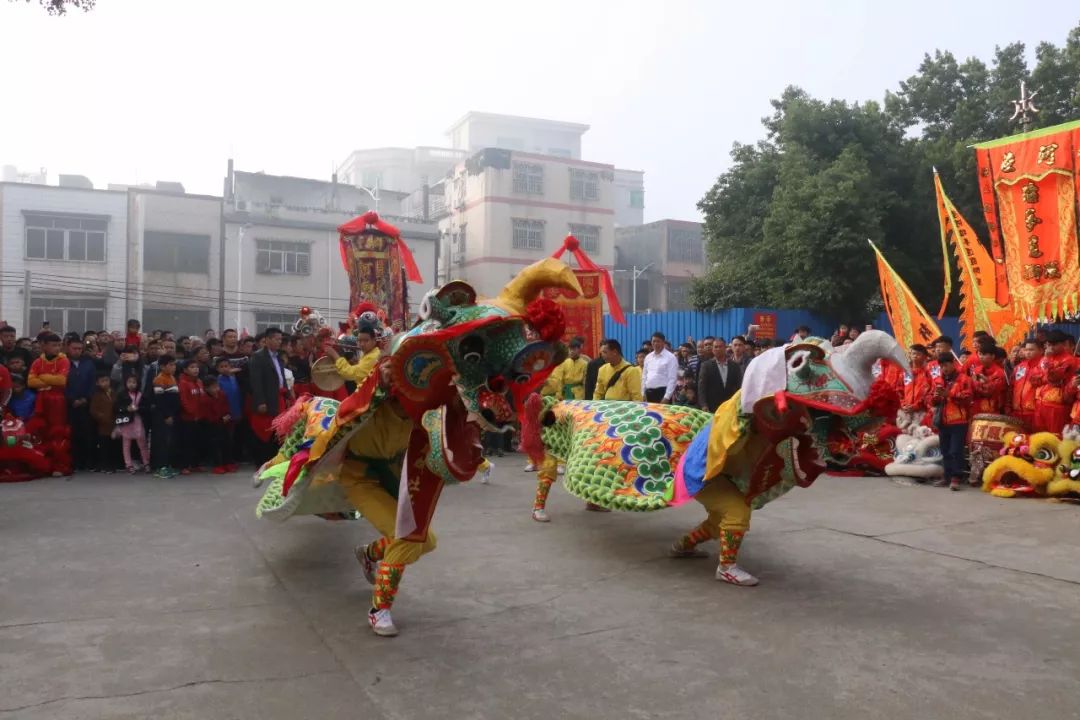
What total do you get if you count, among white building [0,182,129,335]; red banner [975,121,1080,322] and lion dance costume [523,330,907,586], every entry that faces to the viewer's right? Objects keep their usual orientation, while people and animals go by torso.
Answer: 1

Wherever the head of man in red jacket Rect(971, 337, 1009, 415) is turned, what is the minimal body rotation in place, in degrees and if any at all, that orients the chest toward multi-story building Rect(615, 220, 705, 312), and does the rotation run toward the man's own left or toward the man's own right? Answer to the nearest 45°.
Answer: approximately 90° to the man's own right

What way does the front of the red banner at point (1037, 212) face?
toward the camera

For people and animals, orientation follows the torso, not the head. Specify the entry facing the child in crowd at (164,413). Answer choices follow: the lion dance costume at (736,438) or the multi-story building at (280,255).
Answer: the multi-story building

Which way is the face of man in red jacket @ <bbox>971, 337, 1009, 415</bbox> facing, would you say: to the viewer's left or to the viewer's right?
to the viewer's left

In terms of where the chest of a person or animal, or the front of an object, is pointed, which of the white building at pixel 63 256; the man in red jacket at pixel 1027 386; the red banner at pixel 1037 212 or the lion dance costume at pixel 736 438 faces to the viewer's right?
the lion dance costume

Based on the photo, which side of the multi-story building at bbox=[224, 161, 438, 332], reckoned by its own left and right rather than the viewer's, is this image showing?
front

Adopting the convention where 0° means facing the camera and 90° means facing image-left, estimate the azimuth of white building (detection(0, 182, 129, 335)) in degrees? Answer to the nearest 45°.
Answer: approximately 0°

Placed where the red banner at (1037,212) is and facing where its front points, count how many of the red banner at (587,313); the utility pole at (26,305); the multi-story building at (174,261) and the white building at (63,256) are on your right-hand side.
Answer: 4

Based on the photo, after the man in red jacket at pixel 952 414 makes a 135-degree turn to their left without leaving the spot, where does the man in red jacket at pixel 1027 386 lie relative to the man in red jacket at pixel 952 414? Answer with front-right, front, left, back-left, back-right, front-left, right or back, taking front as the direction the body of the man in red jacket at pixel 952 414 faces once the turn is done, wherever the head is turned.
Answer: front

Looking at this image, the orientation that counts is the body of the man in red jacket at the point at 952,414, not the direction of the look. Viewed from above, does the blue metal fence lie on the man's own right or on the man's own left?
on the man's own right

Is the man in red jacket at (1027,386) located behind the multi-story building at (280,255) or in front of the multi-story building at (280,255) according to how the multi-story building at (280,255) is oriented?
in front

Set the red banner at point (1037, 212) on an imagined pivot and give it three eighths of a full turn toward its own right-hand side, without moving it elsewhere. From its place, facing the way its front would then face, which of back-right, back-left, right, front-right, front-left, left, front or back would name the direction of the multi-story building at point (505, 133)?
front
